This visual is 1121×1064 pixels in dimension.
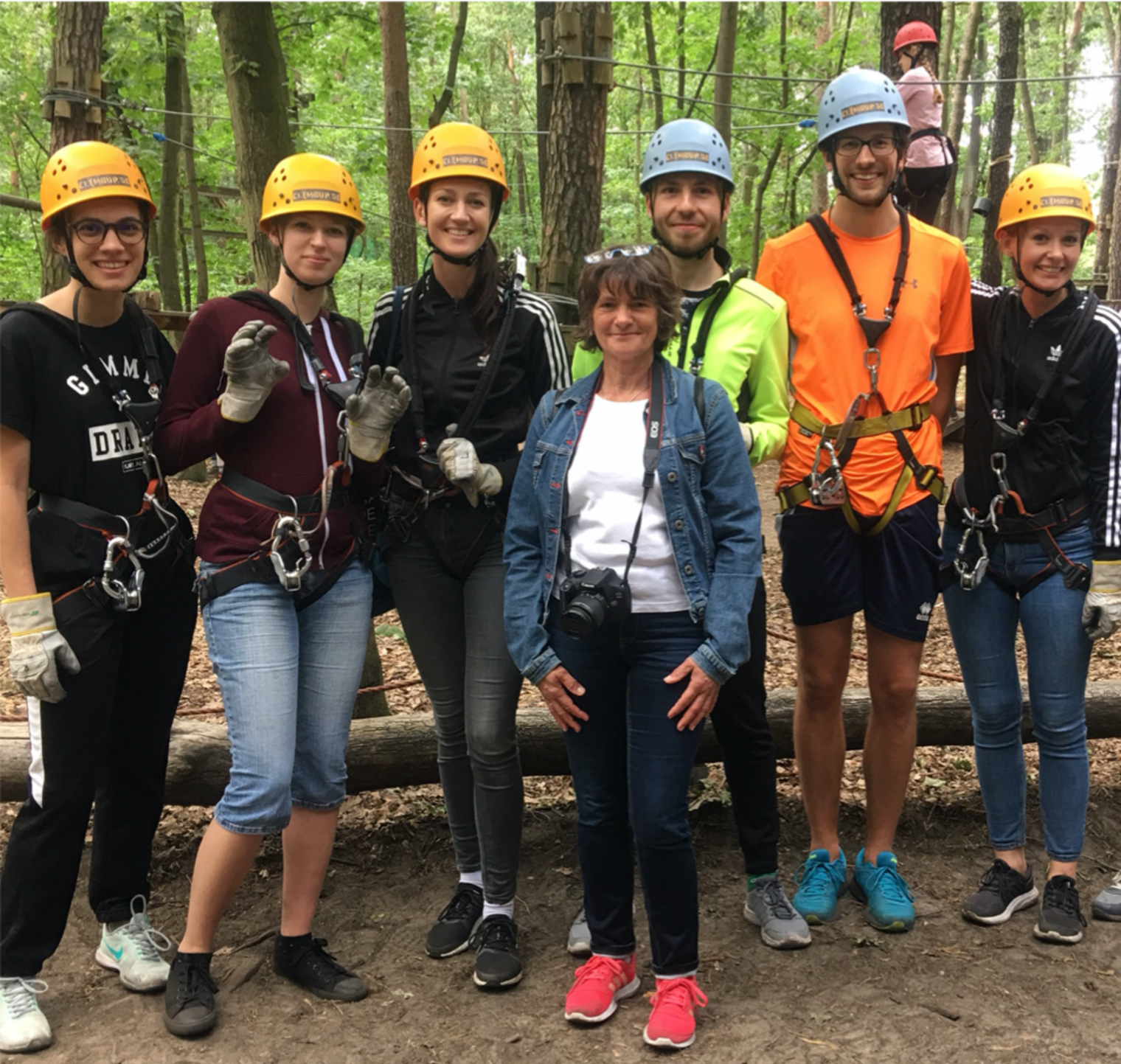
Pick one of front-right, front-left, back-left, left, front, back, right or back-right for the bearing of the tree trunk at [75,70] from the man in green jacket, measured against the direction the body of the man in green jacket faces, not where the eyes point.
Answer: back-right

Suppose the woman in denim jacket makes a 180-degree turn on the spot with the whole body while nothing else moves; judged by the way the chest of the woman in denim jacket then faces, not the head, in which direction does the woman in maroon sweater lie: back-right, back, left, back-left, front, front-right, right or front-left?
left

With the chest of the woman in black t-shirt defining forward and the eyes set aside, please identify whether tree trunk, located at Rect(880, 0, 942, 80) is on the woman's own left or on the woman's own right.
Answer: on the woman's own left

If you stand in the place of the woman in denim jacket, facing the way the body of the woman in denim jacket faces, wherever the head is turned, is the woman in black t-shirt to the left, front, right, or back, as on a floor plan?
right

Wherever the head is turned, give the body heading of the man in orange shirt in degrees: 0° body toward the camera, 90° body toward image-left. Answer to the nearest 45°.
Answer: approximately 0°

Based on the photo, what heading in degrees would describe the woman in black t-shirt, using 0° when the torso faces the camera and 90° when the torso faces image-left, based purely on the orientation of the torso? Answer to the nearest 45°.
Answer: approximately 315°

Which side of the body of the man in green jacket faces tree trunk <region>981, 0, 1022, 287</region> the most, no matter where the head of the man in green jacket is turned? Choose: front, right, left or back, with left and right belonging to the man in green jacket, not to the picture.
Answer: back
